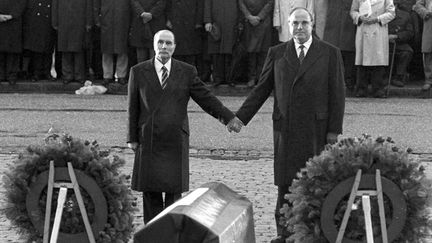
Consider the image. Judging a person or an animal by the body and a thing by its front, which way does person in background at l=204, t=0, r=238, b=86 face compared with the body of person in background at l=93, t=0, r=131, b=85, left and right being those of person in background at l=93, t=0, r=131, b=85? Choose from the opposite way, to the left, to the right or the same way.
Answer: the same way

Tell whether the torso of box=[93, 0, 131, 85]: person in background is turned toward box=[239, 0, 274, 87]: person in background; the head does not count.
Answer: no

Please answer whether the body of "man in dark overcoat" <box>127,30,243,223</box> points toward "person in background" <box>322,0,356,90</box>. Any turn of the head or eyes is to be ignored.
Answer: no

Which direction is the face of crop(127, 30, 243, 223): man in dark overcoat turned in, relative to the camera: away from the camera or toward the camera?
toward the camera

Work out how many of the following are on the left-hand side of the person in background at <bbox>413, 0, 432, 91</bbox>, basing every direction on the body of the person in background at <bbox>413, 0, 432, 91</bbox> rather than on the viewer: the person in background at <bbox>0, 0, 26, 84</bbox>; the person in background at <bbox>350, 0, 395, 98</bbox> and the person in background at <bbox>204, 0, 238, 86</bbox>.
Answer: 0

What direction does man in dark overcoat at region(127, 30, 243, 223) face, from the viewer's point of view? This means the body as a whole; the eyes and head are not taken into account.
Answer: toward the camera

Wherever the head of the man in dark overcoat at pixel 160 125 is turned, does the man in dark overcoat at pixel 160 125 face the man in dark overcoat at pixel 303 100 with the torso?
no

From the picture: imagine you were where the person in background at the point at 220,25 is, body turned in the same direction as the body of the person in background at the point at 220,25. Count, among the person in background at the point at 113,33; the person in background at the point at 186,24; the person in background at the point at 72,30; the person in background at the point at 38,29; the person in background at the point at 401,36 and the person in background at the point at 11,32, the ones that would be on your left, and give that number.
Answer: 1

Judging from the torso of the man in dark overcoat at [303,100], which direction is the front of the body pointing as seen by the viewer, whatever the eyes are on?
toward the camera

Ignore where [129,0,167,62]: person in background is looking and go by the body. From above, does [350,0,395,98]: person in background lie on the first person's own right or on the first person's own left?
on the first person's own left

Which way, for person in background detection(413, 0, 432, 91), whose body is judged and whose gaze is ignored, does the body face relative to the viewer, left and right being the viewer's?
facing the viewer

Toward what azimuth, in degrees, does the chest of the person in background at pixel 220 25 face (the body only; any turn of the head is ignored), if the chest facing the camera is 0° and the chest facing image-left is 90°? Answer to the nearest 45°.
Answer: approximately 0°

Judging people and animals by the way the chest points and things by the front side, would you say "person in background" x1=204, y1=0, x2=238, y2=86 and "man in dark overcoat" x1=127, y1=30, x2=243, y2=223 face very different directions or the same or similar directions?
same or similar directions
